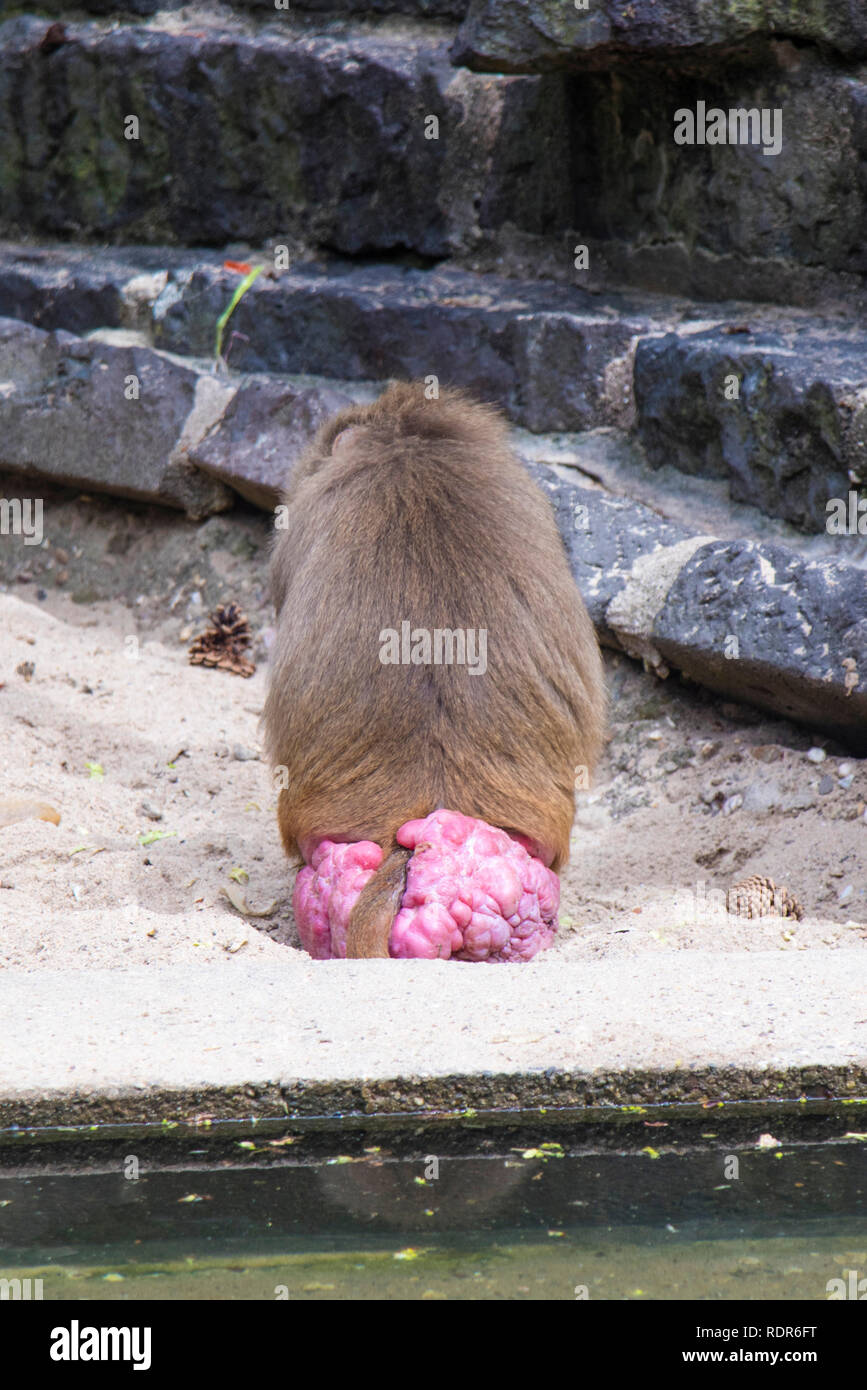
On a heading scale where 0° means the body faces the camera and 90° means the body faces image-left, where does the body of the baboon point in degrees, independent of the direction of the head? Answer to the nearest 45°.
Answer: approximately 180°

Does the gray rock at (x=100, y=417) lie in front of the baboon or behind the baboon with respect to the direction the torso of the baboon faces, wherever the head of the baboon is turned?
in front

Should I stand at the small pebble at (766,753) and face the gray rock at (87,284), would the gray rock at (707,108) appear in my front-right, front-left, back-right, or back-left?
front-right

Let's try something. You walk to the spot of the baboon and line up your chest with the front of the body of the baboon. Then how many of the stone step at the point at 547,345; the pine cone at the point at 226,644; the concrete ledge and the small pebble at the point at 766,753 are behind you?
1

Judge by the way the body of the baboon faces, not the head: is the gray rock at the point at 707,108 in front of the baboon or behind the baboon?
in front

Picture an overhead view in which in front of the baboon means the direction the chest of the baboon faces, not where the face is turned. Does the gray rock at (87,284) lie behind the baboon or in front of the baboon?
in front

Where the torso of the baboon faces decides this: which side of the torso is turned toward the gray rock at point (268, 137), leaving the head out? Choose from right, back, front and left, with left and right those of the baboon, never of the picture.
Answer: front

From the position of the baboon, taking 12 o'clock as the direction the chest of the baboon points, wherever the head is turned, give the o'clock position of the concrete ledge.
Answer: The concrete ledge is roughly at 6 o'clock from the baboon.

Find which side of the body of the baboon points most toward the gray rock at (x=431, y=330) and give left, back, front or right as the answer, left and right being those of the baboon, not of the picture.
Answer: front
